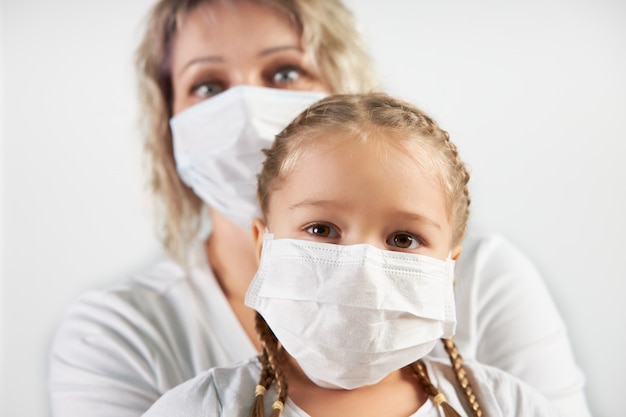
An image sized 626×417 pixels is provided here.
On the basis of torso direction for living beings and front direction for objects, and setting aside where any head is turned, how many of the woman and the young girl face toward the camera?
2

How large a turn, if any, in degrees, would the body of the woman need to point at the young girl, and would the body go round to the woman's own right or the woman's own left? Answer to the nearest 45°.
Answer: approximately 45° to the woman's own left

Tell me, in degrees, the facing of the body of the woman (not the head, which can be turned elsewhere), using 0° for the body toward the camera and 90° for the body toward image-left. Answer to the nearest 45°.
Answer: approximately 0°

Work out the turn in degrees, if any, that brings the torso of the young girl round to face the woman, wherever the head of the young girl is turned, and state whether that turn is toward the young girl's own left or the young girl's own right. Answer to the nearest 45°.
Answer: approximately 135° to the young girl's own right
